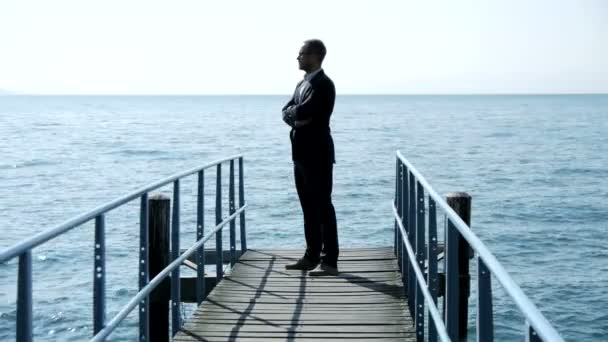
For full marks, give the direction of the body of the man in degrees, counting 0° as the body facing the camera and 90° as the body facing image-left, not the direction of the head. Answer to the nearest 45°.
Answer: approximately 90°

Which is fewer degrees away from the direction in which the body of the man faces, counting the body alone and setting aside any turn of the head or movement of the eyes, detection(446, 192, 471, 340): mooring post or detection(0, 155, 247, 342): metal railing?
the metal railing

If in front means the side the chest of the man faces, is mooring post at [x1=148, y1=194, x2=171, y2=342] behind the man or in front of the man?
in front

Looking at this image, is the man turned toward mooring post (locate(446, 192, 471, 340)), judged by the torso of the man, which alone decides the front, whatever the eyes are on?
no

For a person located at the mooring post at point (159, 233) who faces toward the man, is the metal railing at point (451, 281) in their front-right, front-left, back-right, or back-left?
front-right

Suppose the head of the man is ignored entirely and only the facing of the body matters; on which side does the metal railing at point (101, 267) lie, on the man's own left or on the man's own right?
on the man's own left

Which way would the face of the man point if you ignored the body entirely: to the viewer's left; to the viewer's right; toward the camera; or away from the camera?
to the viewer's left

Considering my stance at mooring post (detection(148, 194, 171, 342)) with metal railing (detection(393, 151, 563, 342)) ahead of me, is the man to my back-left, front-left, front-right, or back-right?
front-left
